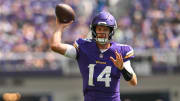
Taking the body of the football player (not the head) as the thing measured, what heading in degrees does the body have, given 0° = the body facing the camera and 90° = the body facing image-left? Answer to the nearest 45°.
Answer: approximately 0°
